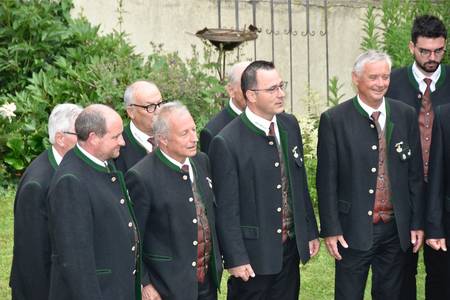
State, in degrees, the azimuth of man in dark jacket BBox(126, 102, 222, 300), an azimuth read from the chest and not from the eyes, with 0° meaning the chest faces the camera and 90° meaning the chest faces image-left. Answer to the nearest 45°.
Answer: approximately 315°

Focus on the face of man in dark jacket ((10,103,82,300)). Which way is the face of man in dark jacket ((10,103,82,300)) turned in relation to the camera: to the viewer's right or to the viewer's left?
to the viewer's right

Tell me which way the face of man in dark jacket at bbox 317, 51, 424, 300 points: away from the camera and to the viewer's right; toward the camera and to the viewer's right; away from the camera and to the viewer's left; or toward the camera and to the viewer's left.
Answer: toward the camera and to the viewer's right

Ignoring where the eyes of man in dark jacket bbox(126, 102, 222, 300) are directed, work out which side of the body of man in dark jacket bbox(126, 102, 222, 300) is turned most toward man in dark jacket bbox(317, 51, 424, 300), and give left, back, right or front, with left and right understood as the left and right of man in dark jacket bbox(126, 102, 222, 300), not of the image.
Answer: left

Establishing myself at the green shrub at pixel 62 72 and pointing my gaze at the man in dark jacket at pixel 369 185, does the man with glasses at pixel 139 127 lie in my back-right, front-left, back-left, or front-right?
front-right

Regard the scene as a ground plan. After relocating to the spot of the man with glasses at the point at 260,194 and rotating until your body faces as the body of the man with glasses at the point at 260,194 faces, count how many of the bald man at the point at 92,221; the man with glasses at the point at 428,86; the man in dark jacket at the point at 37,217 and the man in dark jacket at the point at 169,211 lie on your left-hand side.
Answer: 1

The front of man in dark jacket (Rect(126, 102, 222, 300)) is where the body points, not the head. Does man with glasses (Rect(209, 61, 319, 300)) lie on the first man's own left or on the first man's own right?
on the first man's own left

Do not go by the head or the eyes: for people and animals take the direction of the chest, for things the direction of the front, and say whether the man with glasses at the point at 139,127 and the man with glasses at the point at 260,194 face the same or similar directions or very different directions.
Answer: same or similar directions

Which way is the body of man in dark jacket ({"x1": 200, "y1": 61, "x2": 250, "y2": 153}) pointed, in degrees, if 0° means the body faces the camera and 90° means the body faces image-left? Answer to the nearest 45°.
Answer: approximately 315°

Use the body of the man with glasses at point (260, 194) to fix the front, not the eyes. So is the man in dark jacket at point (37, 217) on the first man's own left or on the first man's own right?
on the first man's own right

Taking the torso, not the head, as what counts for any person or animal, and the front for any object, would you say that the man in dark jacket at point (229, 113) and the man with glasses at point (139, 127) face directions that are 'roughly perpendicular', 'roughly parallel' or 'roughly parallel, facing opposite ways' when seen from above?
roughly parallel

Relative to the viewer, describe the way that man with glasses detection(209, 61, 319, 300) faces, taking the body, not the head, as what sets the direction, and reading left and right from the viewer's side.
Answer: facing the viewer and to the right of the viewer

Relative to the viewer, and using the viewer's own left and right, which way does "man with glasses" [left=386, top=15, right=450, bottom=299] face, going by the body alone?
facing the viewer

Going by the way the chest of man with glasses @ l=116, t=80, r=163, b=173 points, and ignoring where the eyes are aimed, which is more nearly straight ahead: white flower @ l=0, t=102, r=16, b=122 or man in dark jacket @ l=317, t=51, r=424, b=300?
the man in dark jacket

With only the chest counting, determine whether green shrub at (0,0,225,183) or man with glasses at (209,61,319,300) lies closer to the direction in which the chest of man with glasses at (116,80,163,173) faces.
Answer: the man with glasses
